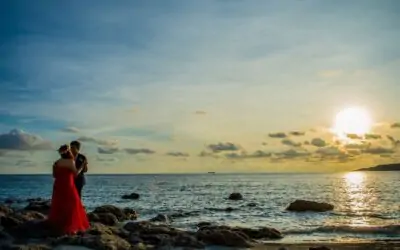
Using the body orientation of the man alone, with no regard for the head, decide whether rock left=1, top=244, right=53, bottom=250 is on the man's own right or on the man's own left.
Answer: on the man's own left

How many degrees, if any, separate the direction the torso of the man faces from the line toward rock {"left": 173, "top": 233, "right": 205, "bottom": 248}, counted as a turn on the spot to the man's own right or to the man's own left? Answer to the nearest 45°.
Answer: approximately 90° to the man's own left

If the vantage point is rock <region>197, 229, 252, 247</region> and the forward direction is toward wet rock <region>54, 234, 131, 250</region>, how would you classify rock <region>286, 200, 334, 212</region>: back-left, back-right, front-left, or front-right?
back-right

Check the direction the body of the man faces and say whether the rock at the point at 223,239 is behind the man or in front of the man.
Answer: behind

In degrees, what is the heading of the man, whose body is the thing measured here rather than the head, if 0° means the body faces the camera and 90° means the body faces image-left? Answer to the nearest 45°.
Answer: approximately 90°

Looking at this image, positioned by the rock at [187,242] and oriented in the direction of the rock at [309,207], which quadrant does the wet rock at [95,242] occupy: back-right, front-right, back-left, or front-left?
back-left

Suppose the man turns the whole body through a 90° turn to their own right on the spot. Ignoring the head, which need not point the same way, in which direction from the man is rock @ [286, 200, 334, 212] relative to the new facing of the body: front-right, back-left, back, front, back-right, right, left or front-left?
front-right
